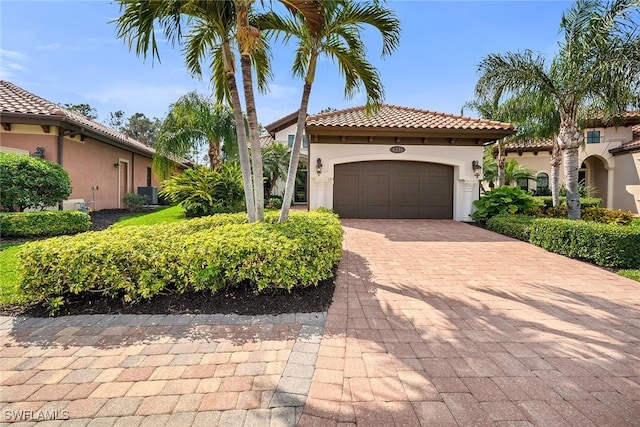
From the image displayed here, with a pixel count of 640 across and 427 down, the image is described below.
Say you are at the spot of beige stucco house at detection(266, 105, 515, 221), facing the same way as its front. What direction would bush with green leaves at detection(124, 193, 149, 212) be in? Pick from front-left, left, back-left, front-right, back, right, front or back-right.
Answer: right

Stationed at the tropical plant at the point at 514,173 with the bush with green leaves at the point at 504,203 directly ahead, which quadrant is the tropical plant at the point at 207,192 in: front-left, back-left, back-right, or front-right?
front-right

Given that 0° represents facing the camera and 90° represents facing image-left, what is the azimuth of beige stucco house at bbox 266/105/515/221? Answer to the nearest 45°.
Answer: approximately 0°

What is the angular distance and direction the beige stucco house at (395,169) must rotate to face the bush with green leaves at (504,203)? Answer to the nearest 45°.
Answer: approximately 90° to its left

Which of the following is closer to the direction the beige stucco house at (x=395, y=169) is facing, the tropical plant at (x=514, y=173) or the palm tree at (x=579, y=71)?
the palm tree

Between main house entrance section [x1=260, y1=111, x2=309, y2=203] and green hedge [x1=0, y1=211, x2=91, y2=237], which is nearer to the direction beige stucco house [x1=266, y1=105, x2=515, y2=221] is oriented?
the green hedge

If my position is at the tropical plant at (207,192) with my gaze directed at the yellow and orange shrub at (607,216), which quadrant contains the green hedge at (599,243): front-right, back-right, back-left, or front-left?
front-right

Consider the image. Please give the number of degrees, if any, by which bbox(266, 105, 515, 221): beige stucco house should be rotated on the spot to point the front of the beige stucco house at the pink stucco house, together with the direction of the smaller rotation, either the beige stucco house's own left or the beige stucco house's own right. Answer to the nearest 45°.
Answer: approximately 90° to the beige stucco house's own right

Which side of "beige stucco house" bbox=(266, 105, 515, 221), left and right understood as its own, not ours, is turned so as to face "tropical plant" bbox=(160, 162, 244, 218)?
right

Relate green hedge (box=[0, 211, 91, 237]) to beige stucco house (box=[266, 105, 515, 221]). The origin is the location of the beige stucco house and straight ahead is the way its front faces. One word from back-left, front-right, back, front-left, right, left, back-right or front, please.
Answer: front-right

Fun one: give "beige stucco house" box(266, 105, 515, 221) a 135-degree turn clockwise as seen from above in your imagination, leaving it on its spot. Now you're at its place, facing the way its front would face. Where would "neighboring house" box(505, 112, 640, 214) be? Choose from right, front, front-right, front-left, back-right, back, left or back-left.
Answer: right

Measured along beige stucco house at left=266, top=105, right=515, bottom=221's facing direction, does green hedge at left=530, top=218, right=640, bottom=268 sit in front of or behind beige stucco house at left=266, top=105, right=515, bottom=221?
in front

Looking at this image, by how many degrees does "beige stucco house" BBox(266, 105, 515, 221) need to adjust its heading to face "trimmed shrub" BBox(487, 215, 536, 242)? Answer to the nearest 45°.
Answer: approximately 45° to its left

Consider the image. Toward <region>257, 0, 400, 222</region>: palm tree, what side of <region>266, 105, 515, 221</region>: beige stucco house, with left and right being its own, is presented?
front
